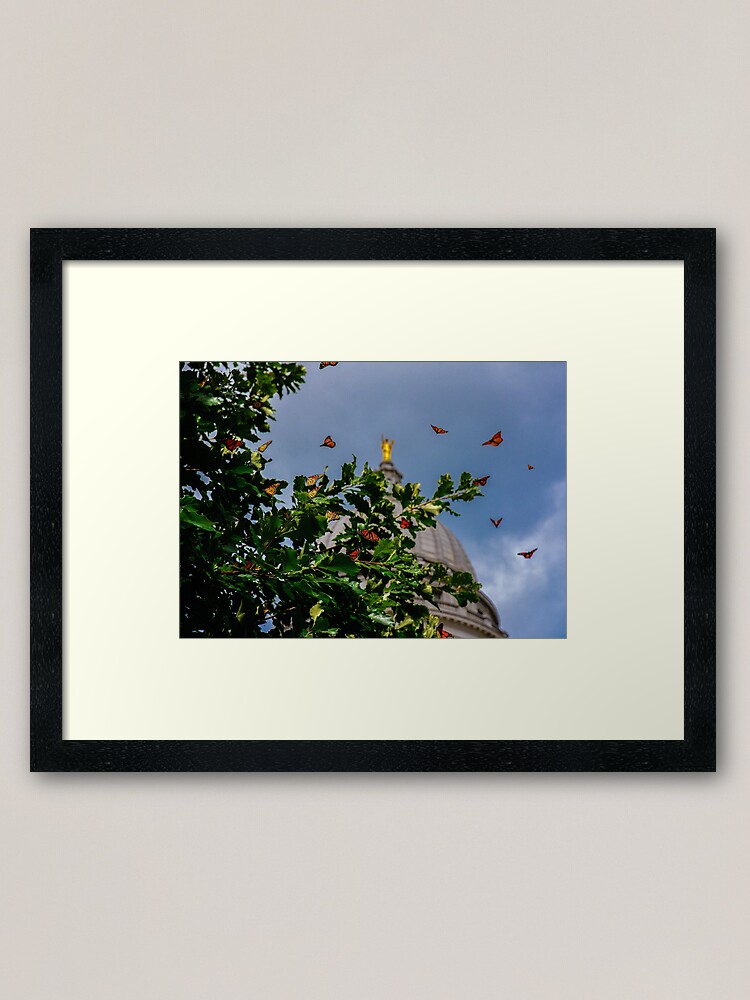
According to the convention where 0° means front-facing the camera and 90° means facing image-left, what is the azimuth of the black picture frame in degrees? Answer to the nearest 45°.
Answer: approximately 0°
